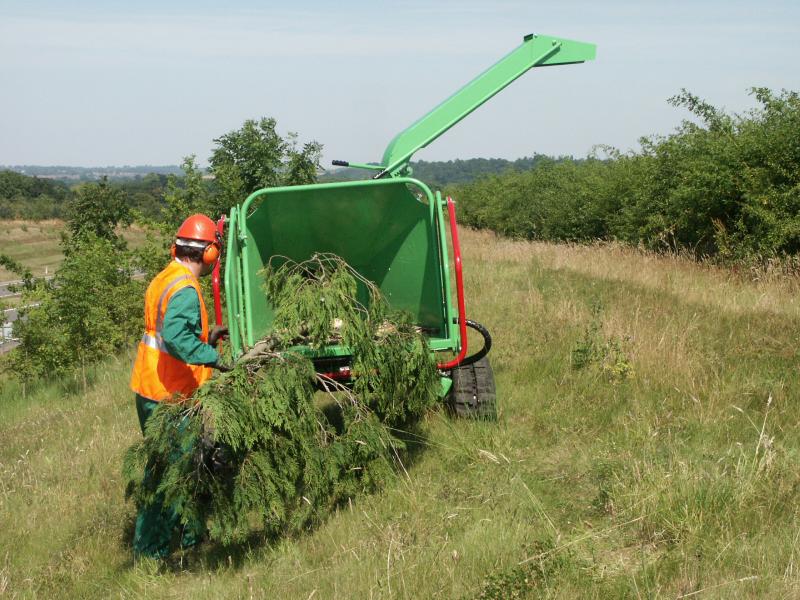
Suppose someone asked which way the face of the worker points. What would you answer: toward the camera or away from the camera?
away from the camera

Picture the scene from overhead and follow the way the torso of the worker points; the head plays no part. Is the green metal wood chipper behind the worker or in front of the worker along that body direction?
in front

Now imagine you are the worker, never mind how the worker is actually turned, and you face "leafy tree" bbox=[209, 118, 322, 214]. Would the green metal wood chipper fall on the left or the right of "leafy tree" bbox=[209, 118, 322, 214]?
right

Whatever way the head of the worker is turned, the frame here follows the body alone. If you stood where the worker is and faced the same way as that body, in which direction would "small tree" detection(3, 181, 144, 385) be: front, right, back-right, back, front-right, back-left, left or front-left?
front-left

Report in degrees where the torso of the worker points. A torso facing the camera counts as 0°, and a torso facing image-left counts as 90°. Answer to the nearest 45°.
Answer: approximately 225°
